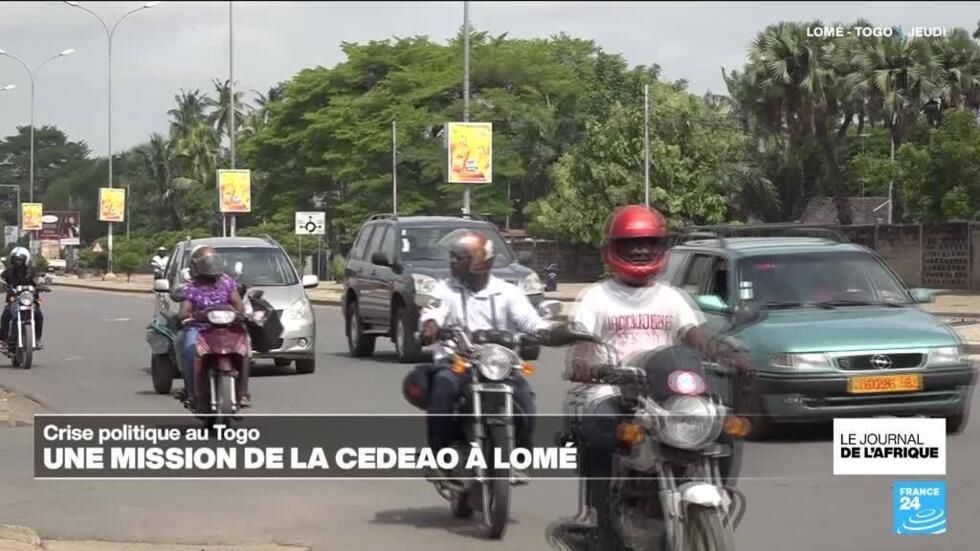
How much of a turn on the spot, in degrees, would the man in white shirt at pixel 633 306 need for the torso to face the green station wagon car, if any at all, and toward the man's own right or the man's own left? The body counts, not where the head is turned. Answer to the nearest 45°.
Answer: approximately 180°

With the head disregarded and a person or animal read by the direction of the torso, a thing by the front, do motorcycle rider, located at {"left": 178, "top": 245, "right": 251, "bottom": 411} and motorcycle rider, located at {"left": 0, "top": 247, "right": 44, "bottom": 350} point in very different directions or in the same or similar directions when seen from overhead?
same or similar directions

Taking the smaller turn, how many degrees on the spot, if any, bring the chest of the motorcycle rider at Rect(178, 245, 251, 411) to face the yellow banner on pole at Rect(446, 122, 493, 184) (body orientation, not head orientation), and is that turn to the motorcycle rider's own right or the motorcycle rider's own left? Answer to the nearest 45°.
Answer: approximately 180°

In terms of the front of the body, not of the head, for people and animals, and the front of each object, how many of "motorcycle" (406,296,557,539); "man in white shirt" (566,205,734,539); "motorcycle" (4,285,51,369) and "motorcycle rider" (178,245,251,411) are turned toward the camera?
4

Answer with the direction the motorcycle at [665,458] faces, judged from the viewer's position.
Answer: facing the viewer and to the right of the viewer

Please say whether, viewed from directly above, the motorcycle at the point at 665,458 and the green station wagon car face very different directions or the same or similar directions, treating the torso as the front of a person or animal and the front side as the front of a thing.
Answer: same or similar directions

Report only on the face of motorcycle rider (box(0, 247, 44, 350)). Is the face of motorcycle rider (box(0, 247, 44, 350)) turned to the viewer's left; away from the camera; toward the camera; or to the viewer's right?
toward the camera

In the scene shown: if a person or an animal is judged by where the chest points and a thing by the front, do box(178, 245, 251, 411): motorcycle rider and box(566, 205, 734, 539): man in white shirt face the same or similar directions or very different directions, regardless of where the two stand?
same or similar directions

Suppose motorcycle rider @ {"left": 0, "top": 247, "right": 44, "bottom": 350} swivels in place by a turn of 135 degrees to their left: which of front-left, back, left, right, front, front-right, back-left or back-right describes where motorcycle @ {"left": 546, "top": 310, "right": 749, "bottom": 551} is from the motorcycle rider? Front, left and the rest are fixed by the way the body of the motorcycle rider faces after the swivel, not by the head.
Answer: back-right

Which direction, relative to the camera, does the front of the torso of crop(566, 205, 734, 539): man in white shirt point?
toward the camera

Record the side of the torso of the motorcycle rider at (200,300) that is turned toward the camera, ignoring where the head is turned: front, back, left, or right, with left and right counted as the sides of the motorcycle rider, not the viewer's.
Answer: front

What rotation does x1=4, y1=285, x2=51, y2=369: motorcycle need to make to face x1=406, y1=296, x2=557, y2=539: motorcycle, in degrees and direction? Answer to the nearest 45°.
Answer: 0° — it already faces it

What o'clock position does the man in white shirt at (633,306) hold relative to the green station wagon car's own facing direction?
The man in white shirt is roughly at 2 o'clock from the green station wagon car.

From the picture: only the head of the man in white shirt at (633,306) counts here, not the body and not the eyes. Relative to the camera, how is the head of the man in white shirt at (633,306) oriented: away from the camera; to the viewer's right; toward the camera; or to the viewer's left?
toward the camera

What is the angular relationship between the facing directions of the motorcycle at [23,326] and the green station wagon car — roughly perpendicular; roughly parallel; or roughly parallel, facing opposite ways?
roughly parallel

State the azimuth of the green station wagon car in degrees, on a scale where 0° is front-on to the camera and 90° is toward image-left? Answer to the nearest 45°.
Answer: approximately 315°

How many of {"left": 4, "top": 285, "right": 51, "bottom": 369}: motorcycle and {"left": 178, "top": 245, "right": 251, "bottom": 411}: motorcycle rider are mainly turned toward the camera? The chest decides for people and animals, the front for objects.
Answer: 2
